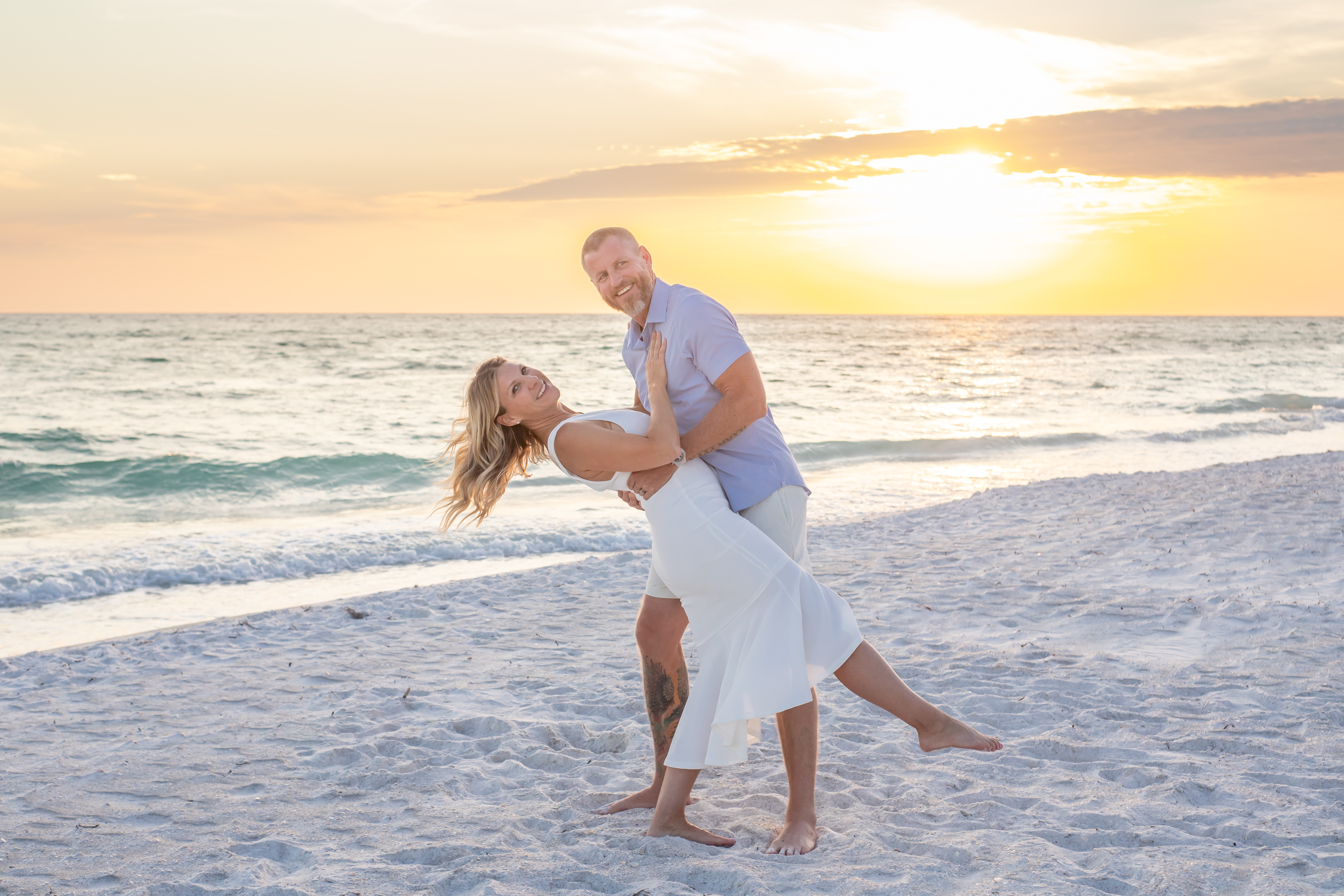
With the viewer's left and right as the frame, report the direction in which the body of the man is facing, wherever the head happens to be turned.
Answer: facing the viewer and to the left of the viewer
